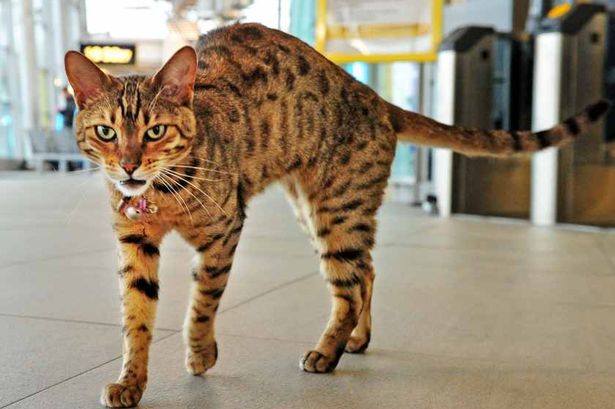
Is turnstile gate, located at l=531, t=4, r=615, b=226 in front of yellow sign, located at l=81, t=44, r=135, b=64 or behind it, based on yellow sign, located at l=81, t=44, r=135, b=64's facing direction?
in front

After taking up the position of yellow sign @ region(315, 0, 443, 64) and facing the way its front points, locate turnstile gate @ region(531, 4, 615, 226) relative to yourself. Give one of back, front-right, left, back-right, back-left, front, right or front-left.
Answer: front-left

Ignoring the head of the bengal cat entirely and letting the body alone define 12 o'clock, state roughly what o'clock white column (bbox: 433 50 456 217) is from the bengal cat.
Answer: The white column is roughly at 5 o'clock from the bengal cat.

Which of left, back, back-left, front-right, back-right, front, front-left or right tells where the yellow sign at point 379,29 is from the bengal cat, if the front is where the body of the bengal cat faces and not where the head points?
back-right

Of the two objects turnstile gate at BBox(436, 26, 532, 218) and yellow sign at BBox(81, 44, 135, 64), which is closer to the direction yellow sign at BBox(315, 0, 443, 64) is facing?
the turnstile gate

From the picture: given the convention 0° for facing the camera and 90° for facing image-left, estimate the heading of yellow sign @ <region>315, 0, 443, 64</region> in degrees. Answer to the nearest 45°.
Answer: approximately 0°

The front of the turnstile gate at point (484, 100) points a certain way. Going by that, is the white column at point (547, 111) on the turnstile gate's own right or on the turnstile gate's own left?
on the turnstile gate's own left

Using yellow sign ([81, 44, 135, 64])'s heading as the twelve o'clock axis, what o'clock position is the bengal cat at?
The bengal cat is roughly at 12 o'clock from the yellow sign.

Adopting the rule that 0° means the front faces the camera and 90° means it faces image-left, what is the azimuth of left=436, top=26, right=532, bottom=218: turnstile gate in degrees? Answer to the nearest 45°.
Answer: approximately 45°

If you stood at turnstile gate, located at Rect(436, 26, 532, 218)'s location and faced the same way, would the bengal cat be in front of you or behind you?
in front

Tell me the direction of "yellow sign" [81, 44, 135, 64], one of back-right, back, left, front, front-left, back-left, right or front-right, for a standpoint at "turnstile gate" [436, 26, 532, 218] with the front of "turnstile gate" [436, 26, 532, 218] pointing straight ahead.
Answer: right

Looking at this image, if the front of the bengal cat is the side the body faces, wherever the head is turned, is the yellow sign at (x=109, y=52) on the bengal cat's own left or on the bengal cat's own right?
on the bengal cat's own right
